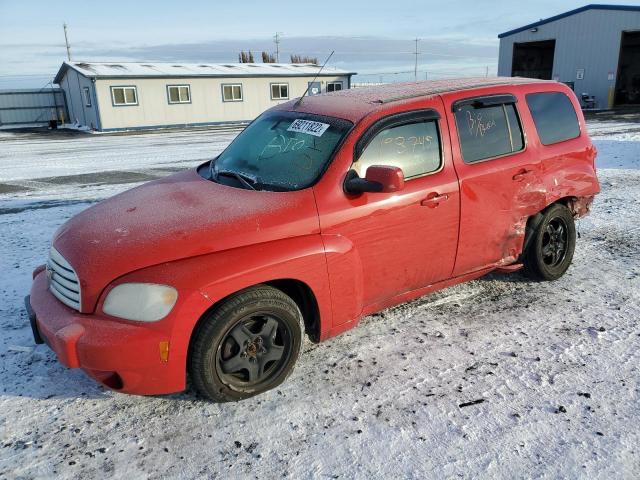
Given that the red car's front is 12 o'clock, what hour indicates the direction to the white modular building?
The white modular building is roughly at 4 o'clock from the red car.

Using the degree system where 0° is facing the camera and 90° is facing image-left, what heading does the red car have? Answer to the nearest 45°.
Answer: approximately 45°

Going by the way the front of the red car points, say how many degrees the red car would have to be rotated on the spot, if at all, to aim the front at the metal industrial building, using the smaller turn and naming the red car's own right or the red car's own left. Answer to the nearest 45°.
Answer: approximately 180°
